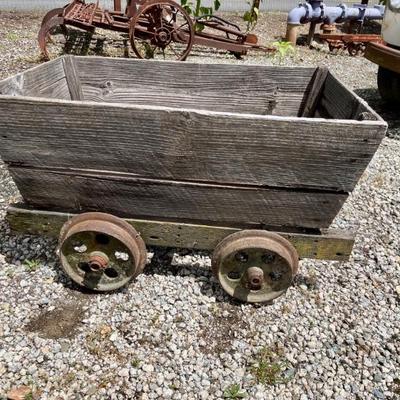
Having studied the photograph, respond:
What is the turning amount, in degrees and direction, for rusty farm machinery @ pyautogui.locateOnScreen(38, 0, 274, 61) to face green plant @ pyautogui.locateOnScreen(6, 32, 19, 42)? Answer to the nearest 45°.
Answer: approximately 135° to its left

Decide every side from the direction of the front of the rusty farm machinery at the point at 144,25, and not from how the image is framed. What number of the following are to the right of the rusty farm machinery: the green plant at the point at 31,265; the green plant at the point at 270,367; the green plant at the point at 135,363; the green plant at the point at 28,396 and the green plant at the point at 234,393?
5

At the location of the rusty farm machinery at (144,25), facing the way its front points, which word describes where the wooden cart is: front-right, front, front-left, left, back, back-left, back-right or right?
right

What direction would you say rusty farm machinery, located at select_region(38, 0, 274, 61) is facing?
to the viewer's right

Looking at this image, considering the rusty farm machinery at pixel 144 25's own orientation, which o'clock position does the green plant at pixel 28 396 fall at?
The green plant is roughly at 3 o'clock from the rusty farm machinery.

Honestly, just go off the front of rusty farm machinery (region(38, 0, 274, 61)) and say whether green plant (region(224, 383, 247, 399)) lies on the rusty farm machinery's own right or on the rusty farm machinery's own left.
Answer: on the rusty farm machinery's own right

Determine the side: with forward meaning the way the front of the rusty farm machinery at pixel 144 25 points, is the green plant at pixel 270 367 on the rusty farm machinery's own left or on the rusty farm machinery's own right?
on the rusty farm machinery's own right

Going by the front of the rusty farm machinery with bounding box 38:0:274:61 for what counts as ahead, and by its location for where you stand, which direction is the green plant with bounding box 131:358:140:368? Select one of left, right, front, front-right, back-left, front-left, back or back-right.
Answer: right

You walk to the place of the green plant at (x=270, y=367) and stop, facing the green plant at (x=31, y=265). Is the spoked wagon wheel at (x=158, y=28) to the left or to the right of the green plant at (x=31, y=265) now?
right

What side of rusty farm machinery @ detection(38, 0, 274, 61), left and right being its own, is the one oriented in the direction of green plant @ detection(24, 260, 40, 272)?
right
